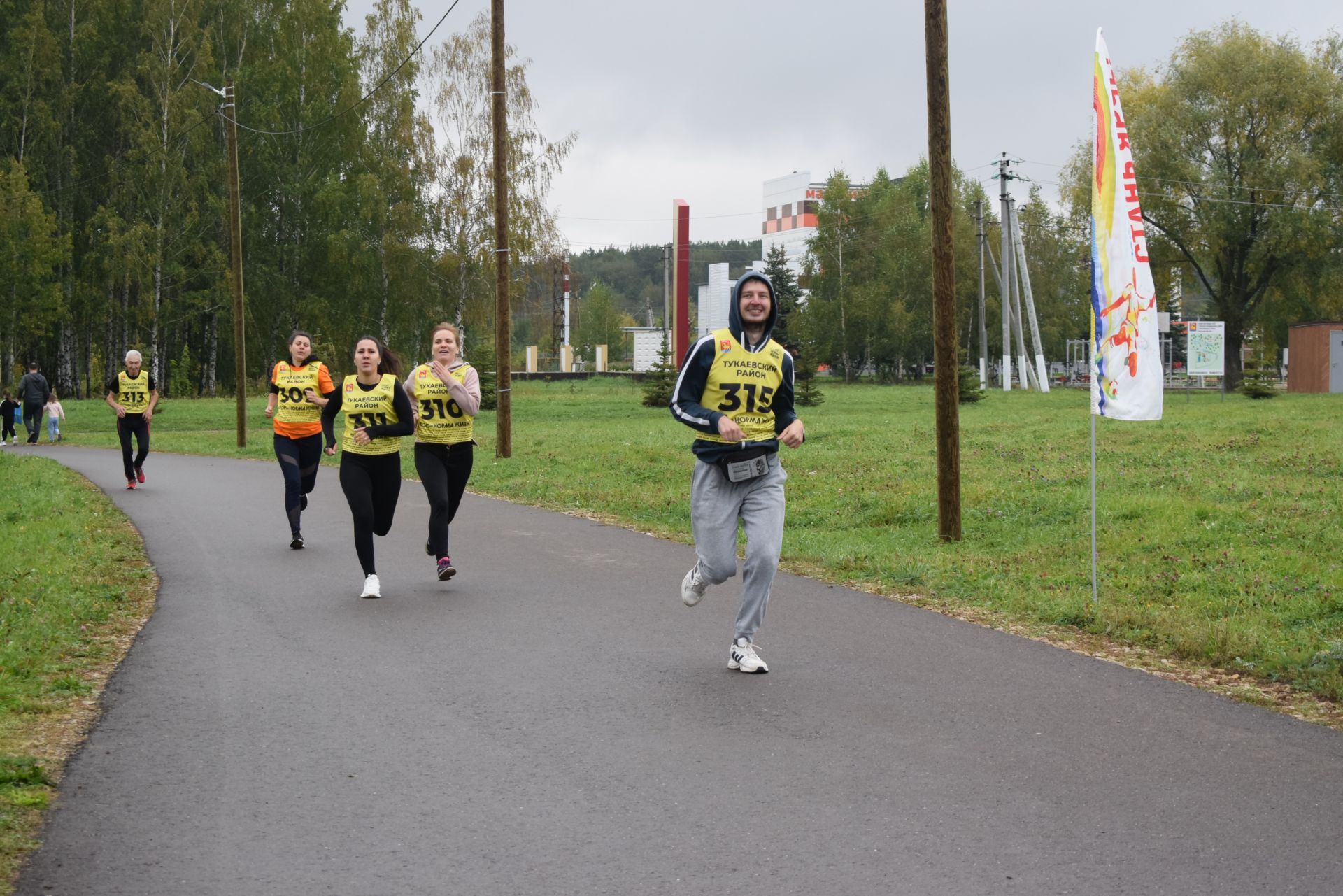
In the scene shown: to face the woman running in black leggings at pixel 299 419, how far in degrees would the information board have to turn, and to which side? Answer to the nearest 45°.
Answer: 0° — it already faces them

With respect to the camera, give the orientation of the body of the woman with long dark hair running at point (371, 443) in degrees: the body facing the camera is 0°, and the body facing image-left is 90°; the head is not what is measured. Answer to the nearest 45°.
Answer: approximately 0°

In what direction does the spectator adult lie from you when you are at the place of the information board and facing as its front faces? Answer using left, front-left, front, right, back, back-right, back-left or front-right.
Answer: front-right

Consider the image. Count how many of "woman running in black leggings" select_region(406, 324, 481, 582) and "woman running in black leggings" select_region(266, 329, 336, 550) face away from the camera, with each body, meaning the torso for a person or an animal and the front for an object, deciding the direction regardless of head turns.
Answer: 0

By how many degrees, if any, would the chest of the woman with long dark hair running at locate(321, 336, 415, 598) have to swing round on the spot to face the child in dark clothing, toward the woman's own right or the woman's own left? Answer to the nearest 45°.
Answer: approximately 180°
